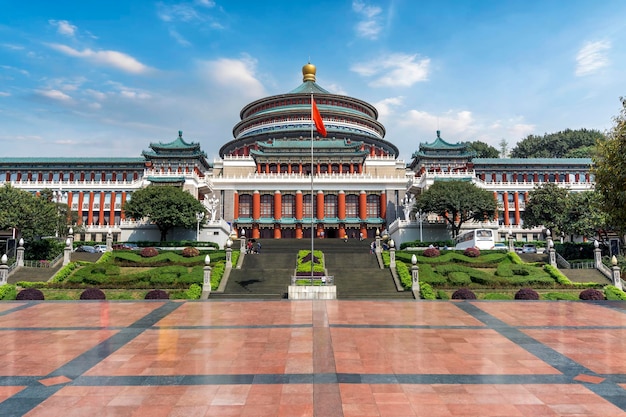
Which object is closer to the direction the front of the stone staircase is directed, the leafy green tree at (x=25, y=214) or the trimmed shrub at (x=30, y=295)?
the trimmed shrub

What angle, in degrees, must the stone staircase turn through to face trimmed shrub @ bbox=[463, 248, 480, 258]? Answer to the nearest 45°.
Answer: approximately 135° to its left

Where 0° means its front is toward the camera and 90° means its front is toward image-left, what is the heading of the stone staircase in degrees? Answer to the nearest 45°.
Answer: approximately 0°

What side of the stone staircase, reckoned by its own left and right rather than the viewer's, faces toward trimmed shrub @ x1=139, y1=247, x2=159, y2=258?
right

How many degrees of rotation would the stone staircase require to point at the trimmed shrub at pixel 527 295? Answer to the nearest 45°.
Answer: approximately 45° to its left

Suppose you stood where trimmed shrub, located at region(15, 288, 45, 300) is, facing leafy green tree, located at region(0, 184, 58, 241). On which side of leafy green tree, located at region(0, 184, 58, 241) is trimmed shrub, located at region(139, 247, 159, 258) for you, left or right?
right

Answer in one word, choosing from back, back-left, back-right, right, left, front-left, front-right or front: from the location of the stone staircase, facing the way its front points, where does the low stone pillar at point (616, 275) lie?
left

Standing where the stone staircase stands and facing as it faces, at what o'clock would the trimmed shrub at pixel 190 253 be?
The trimmed shrub is roughly at 4 o'clock from the stone staircase.
